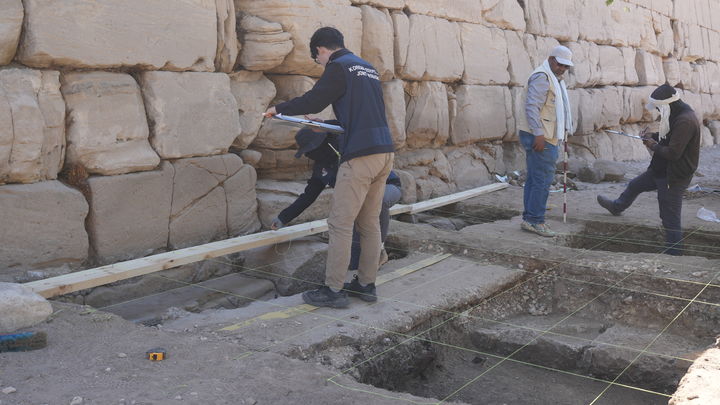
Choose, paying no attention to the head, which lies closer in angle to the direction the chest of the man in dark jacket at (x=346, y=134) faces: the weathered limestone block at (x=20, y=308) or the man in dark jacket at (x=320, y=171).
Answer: the man in dark jacket

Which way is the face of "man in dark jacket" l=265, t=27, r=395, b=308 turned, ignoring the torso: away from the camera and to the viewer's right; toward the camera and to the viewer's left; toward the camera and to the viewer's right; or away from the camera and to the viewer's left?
away from the camera and to the viewer's left

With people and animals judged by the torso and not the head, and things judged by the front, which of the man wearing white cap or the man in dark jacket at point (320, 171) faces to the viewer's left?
the man in dark jacket

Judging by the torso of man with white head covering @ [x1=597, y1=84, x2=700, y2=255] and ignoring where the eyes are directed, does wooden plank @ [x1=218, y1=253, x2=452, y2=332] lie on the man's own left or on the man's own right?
on the man's own left

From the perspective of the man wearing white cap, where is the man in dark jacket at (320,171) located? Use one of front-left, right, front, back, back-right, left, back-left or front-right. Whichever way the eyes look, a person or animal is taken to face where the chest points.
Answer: right

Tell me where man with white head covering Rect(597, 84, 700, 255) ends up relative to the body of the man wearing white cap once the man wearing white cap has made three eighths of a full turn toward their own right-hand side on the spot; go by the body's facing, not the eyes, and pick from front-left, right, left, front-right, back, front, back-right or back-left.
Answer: back

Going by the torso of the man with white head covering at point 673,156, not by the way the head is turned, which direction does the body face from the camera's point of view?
to the viewer's left

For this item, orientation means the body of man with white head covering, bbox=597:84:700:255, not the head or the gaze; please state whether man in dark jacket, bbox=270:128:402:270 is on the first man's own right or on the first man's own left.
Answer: on the first man's own left

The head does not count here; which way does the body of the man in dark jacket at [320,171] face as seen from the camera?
to the viewer's left

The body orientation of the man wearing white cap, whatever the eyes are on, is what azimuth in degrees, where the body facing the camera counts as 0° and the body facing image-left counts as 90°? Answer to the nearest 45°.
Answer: approximately 315°

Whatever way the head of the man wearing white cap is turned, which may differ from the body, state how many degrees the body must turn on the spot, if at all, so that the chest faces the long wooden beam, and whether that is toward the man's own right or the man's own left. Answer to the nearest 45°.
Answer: approximately 90° to the man's own right

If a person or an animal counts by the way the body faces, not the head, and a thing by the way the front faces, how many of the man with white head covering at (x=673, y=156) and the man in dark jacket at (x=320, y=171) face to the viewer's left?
2

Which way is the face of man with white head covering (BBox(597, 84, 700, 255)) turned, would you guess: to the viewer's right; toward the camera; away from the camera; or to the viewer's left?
to the viewer's left
